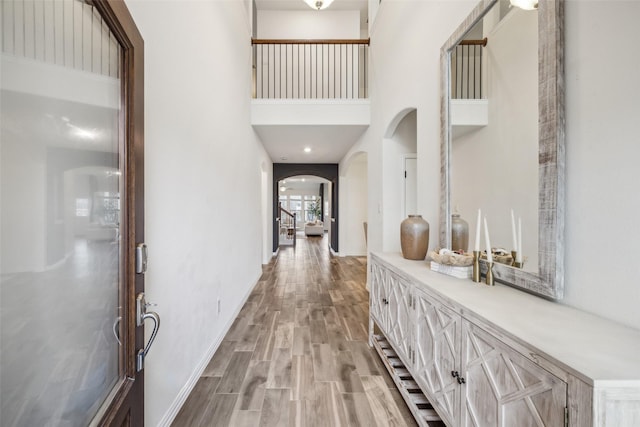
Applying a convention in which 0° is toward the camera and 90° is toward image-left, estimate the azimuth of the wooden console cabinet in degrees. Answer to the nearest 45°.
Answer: approximately 45°

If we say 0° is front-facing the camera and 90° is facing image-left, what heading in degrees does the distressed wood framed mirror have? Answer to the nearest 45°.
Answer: approximately 45°

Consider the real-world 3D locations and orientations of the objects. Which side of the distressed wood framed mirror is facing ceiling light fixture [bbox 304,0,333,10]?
right

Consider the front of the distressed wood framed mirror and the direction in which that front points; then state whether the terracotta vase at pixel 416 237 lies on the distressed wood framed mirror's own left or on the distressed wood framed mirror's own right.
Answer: on the distressed wood framed mirror's own right
